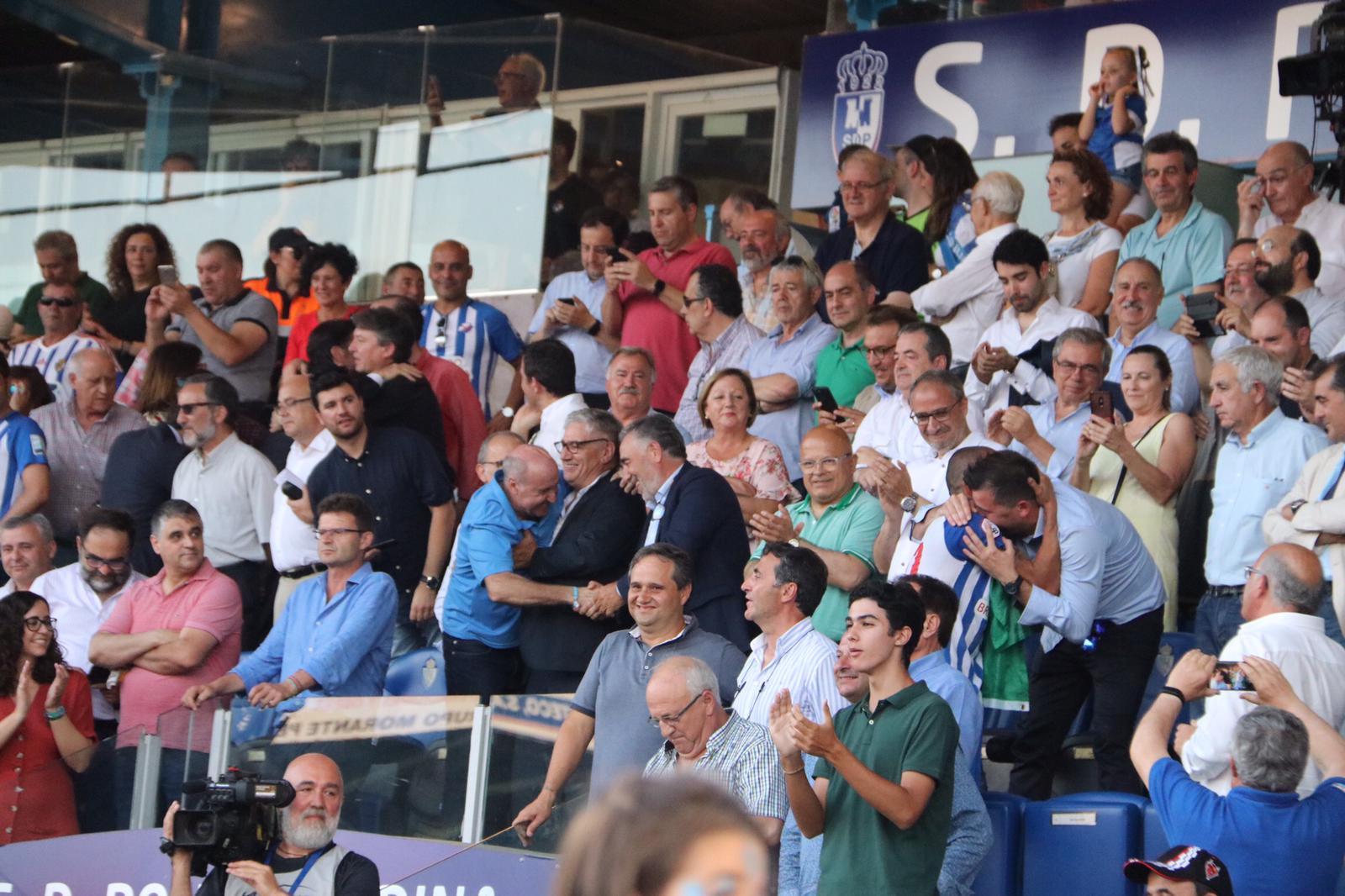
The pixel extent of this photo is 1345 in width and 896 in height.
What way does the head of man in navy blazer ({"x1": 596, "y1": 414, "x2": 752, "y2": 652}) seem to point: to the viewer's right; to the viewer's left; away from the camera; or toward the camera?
to the viewer's left

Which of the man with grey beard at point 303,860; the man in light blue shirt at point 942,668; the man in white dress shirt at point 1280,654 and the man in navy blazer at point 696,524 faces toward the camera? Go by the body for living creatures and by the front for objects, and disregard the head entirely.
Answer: the man with grey beard

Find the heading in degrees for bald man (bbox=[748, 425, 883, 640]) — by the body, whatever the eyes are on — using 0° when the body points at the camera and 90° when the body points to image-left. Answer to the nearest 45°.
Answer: approximately 45°

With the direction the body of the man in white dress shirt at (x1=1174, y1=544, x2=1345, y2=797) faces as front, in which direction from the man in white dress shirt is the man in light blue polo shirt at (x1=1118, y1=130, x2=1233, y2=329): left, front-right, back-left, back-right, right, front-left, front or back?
front-right

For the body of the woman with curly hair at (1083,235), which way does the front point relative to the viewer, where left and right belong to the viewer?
facing the viewer and to the left of the viewer

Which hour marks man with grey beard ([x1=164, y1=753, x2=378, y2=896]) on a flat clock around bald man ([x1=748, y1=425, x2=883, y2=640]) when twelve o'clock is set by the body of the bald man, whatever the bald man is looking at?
The man with grey beard is roughly at 12 o'clock from the bald man.

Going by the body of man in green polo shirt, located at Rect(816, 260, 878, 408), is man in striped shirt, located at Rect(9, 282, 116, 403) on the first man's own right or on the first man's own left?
on the first man's own right

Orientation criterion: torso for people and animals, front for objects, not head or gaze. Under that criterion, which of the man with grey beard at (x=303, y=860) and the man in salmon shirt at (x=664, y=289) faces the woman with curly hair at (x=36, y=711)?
the man in salmon shirt

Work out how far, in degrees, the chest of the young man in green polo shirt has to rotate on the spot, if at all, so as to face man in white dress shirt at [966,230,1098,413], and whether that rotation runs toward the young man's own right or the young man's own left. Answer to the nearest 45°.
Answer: approximately 135° to the young man's own right

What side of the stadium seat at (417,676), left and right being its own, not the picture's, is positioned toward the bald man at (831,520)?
left

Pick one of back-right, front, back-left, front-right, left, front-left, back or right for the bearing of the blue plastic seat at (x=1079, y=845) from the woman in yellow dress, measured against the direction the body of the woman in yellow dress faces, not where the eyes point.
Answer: front-left

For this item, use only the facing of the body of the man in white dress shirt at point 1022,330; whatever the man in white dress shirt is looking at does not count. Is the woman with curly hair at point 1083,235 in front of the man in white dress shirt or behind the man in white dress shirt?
behind

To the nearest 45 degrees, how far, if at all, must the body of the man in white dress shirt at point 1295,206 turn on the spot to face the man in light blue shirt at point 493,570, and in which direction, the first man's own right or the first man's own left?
0° — they already face them
